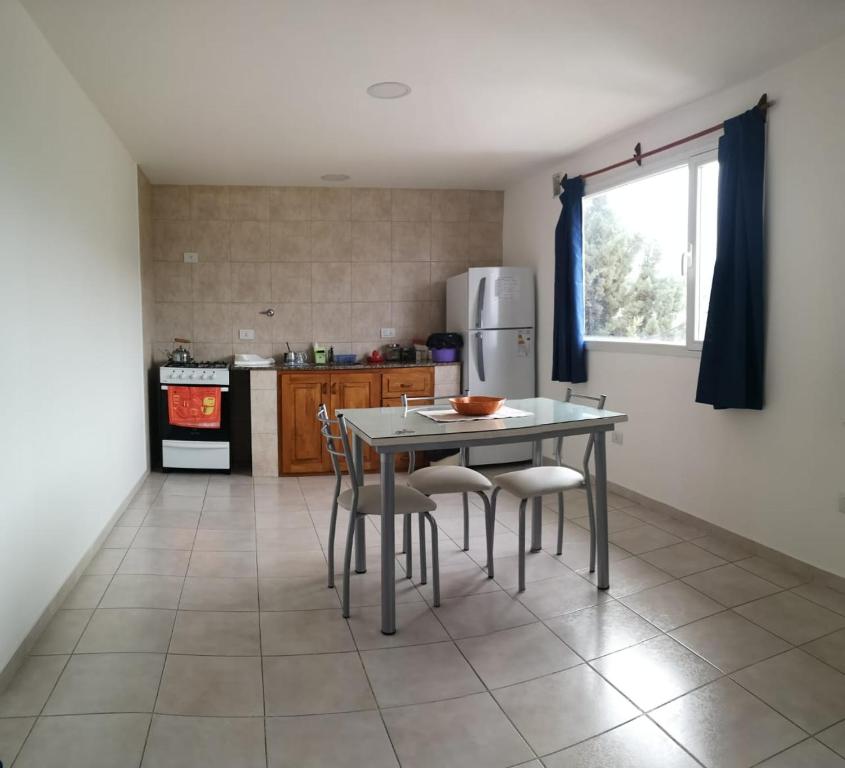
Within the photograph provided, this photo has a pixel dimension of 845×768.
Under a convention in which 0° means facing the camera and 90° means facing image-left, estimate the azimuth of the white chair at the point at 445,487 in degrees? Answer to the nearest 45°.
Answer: approximately 315°

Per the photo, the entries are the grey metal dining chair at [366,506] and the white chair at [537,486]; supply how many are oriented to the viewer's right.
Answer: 1

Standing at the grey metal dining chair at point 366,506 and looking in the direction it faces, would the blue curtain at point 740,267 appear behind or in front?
in front

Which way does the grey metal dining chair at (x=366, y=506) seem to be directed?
to the viewer's right

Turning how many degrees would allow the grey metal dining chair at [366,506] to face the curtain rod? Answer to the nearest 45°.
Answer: approximately 45° to its left

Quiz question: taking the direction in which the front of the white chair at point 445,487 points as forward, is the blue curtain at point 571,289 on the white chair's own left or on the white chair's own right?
on the white chair's own left

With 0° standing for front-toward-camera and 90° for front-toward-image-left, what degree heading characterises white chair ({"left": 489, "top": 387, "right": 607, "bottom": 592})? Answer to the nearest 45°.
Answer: approximately 45°
